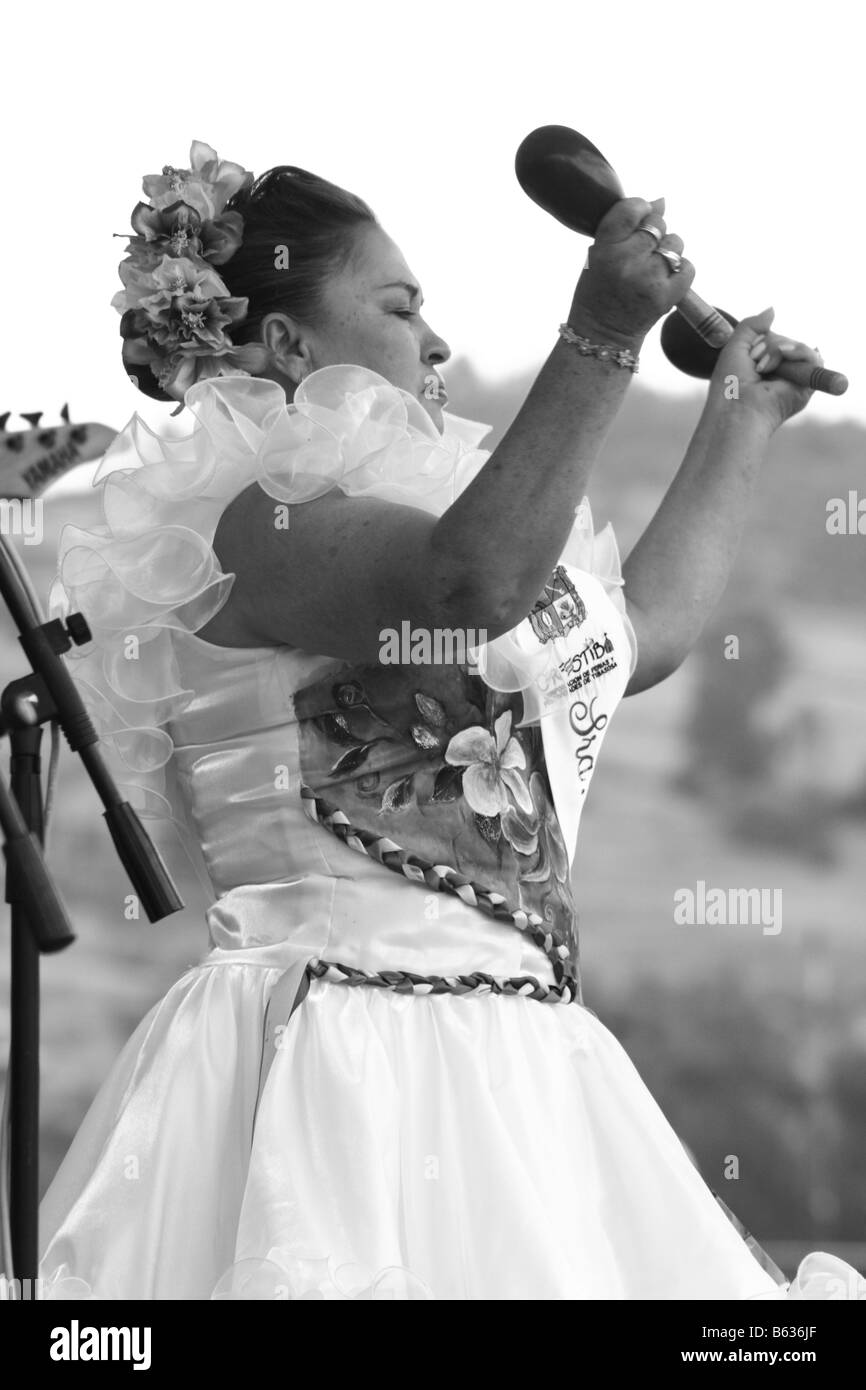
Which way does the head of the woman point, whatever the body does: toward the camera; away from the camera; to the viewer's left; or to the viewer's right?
to the viewer's right

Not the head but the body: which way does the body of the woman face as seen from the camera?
to the viewer's right
